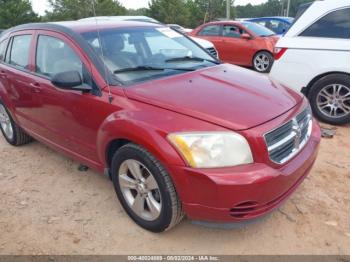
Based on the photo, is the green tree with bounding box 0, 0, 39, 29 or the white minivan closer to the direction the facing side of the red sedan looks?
the white minivan

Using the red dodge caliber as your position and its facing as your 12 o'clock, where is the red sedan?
The red sedan is roughly at 8 o'clock from the red dodge caliber.

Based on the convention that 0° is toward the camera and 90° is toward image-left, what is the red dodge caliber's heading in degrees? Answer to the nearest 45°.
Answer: approximately 315°

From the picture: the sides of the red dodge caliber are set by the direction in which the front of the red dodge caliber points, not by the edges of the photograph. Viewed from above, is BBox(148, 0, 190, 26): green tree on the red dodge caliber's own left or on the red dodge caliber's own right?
on the red dodge caliber's own left

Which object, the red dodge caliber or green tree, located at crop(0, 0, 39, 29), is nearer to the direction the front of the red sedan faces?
the red dodge caliber

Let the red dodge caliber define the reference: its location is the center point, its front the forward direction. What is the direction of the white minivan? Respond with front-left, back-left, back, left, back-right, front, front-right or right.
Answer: left

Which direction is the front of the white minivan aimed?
to the viewer's right

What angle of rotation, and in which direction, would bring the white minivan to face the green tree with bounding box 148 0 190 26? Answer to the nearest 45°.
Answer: approximately 135° to its left

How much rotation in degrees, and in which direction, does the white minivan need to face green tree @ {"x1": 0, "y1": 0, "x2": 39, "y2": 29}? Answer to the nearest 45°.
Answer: approximately 135° to its left

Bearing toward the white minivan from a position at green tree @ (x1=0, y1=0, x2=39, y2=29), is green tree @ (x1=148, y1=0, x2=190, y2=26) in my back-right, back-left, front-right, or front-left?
front-left
